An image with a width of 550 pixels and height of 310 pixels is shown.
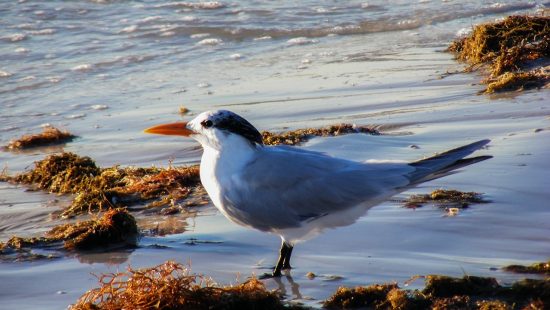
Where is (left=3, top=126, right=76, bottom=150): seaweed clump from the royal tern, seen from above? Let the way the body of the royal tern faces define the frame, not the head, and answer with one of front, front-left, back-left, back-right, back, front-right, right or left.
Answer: front-right

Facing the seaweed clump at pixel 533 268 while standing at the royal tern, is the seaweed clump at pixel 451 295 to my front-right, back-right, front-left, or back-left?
front-right

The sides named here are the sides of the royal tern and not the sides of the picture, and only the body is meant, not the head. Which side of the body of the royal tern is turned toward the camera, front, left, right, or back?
left

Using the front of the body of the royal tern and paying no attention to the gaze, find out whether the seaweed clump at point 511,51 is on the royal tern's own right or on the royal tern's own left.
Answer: on the royal tern's own right

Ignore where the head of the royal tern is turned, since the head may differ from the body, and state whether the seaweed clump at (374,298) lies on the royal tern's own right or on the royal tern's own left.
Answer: on the royal tern's own left

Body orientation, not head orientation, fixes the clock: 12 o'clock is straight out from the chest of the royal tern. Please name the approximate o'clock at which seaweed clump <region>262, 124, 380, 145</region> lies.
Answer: The seaweed clump is roughly at 3 o'clock from the royal tern.

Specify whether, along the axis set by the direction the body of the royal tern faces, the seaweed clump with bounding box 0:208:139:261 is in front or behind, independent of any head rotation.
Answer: in front

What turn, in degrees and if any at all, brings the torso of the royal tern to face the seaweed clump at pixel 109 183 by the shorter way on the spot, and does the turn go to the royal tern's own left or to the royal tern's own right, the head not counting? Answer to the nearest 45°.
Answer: approximately 45° to the royal tern's own right

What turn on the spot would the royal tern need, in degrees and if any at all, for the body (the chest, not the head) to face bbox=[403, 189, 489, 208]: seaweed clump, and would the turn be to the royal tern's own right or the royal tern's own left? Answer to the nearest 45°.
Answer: approximately 135° to the royal tern's own right

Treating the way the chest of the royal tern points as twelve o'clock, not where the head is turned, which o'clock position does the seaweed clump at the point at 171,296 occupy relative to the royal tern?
The seaweed clump is roughly at 10 o'clock from the royal tern.
